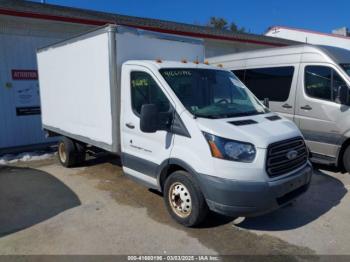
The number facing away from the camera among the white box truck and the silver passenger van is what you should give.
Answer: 0

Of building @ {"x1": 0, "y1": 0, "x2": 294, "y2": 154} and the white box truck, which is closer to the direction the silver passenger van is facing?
the white box truck

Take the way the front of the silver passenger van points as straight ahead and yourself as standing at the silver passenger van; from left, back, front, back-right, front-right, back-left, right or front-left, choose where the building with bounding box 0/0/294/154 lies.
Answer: back-right

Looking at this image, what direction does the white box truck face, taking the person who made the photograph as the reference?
facing the viewer and to the right of the viewer

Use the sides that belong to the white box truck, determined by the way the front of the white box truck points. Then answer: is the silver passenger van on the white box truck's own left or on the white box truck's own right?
on the white box truck's own left

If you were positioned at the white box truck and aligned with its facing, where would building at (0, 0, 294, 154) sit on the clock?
The building is roughly at 6 o'clock from the white box truck.

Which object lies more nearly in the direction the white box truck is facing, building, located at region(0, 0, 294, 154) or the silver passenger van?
the silver passenger van
